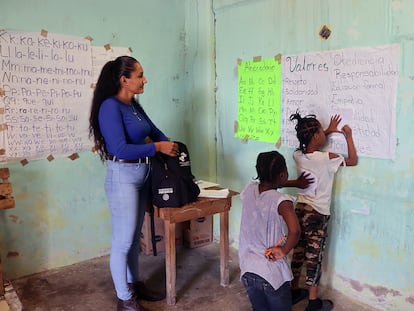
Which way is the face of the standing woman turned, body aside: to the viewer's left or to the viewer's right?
to the viewer's right

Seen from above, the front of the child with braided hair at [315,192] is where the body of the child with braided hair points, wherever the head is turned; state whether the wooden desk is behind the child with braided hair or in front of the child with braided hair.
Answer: behind

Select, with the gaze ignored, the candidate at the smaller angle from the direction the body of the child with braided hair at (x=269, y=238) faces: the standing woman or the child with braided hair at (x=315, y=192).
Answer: the child with braided hair

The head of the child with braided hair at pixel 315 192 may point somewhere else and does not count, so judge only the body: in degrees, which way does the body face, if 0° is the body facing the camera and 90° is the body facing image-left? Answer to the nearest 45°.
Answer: approximately 225°

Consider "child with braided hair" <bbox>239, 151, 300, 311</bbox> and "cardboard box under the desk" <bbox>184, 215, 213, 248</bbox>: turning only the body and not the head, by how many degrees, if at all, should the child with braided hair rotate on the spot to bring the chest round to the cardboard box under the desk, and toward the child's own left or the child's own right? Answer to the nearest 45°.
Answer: approximately 90° to the child's own left

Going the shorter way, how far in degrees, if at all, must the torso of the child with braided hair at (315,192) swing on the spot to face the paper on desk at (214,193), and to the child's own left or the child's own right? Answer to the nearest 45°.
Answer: approximately 135° to the child's own left

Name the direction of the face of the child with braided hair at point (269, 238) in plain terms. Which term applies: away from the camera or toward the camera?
away from the camera

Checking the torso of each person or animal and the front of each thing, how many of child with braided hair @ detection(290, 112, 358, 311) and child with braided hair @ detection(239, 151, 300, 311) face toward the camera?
0

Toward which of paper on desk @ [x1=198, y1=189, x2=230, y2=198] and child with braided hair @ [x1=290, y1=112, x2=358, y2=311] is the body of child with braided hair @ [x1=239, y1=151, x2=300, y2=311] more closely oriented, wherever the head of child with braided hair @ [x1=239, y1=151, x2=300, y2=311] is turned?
the child with braided hair

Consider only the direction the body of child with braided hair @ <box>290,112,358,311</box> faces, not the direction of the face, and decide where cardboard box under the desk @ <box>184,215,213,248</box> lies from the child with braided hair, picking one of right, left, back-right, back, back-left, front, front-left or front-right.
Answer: left

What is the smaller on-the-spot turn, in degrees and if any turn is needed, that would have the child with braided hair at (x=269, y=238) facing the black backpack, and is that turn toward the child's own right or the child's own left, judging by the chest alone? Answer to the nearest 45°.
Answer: approximately 90° to the child's own left

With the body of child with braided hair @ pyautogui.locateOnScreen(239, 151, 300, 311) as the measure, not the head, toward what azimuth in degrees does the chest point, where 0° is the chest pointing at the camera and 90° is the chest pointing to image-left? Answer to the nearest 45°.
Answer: approximately 225°

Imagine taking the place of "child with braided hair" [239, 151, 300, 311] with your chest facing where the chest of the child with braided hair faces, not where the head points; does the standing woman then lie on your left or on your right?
on your left

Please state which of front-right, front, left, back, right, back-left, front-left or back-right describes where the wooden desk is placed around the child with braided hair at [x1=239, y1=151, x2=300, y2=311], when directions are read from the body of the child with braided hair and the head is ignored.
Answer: left

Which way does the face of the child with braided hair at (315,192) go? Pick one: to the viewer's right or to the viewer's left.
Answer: to the viewer's right
